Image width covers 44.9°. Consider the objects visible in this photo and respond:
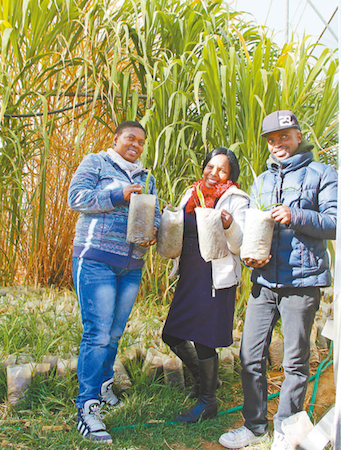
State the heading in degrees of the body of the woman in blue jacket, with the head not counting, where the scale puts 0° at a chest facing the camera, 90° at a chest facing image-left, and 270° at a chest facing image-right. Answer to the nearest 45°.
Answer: approximately 315°

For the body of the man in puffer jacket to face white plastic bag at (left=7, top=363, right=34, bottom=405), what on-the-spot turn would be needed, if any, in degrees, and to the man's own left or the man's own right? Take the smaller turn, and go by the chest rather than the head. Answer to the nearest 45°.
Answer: approximately 45° to the man's own right
